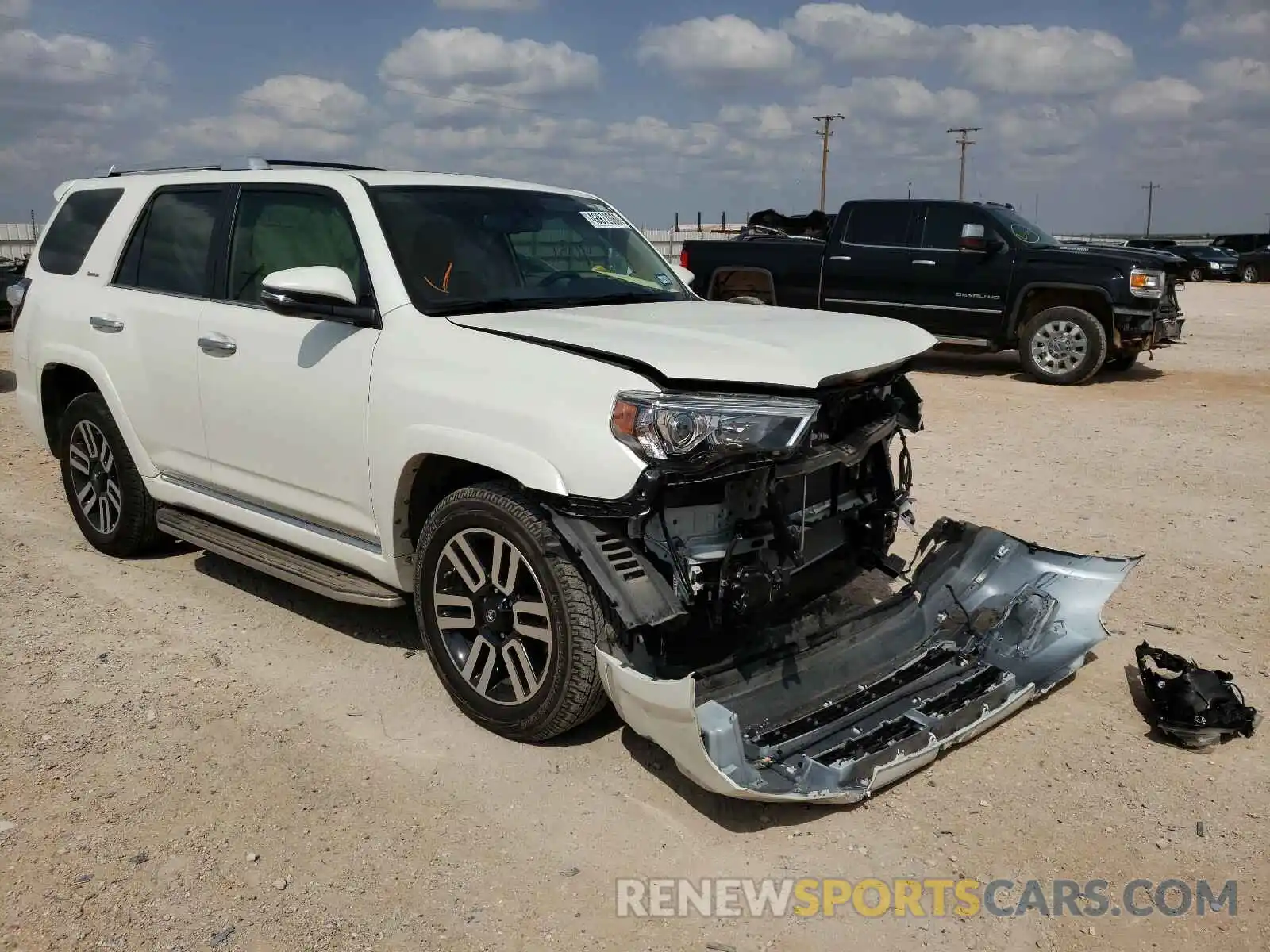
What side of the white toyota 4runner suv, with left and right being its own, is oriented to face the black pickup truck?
left

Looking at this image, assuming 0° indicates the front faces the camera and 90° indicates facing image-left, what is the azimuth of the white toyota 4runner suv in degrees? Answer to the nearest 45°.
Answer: approximately 315°
